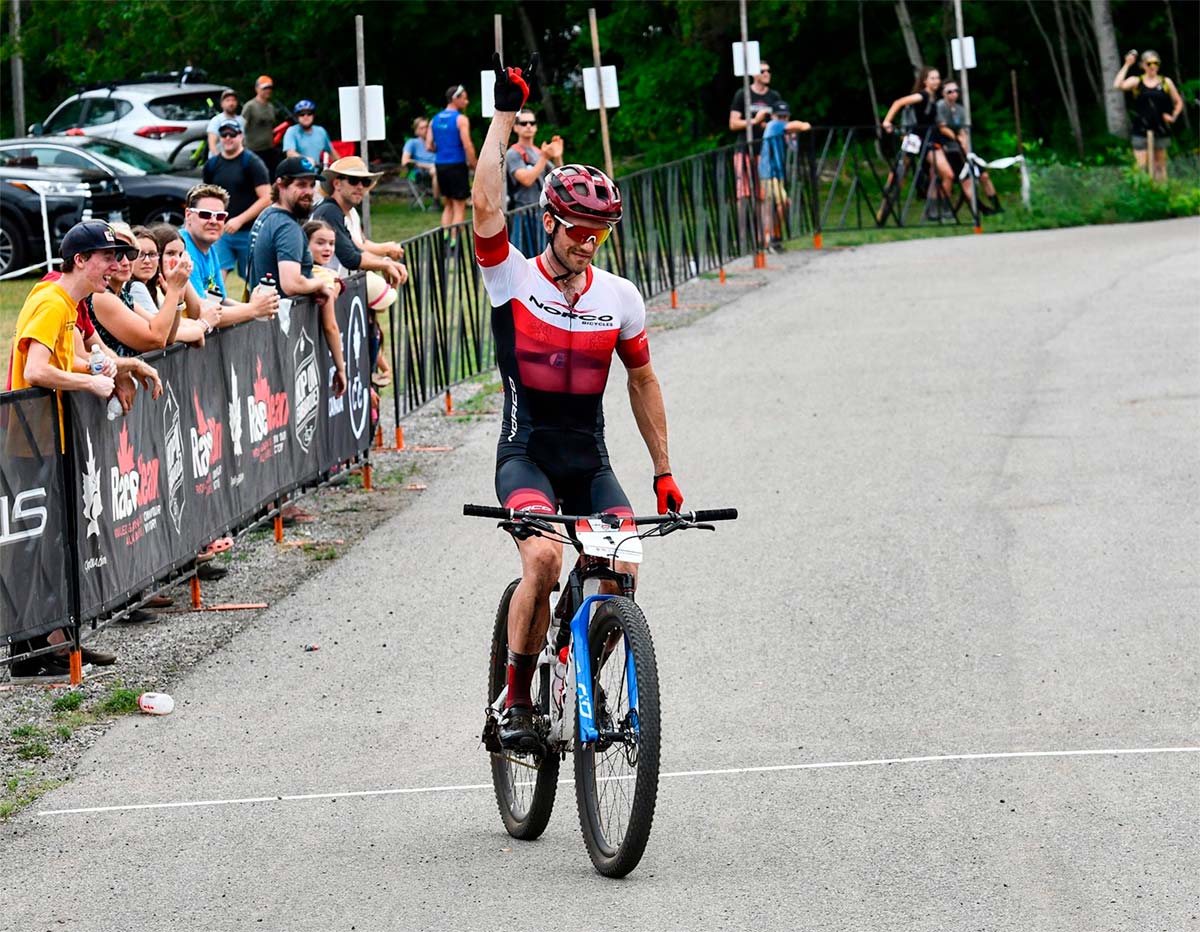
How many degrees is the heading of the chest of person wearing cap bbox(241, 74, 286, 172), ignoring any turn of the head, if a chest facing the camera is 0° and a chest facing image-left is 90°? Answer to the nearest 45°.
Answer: approximately 315°

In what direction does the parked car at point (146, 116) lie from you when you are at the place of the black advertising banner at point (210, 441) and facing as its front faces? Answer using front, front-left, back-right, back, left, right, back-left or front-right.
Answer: back-left

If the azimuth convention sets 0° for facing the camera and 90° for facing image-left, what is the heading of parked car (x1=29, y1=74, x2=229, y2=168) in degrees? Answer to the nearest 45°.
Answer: approximately 135°

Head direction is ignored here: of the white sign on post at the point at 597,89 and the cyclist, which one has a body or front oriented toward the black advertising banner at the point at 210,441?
the white sign on post
